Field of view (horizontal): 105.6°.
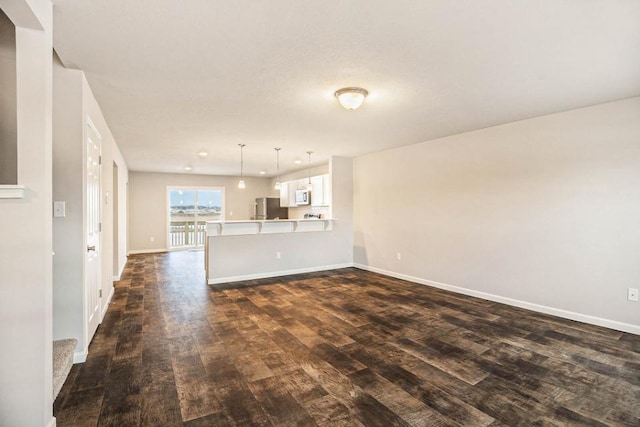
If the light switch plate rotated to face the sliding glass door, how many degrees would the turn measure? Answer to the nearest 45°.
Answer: approximately 135° to its left

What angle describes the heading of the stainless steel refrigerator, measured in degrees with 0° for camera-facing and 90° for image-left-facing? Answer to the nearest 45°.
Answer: approximately 45°

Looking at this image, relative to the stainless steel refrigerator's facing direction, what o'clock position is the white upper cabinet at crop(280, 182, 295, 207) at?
The white upper cabinet is roughly at 9 o'clock from the stainless steel refrigerator.

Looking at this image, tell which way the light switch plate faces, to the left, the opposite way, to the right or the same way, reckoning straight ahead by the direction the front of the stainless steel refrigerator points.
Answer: to the left

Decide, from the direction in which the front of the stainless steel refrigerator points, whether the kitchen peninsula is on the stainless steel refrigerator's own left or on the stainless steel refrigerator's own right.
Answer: on the stainless steel refrigerator's own left

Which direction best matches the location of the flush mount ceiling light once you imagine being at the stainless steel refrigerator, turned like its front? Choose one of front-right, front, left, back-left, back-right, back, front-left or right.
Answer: front-left

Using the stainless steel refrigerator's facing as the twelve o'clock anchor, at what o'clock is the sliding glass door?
The sliding glass door is roughly at 2 o'clock from the stainless steel refrigerator.
